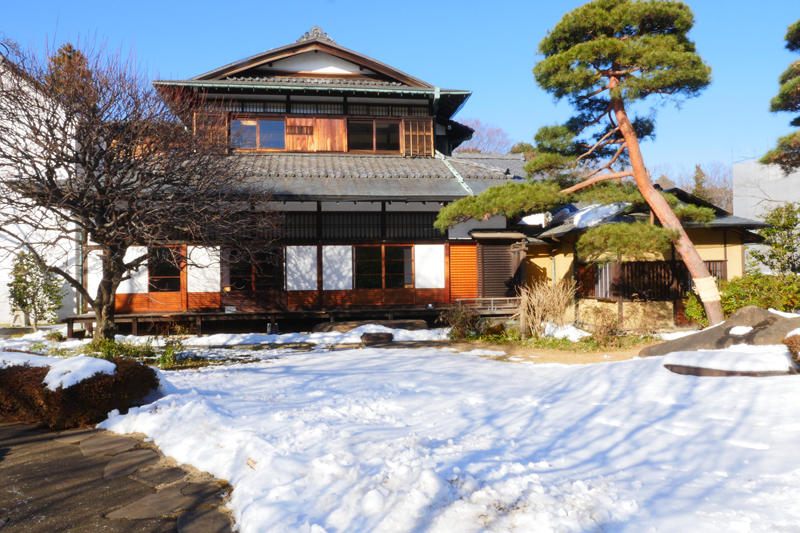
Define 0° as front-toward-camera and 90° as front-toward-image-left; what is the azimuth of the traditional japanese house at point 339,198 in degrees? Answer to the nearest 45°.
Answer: approximately 0°

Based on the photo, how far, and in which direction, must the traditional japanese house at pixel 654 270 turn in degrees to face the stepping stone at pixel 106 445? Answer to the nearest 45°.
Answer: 0° — it already faces it

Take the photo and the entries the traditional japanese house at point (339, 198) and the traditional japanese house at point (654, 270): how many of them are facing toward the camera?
2

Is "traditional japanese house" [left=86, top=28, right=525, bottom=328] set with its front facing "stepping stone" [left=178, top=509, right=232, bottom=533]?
yes

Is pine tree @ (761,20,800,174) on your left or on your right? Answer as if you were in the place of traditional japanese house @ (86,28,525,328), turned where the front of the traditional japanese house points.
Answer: on your left

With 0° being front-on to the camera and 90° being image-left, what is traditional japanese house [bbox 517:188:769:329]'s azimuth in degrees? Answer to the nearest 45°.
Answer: approximately 0°

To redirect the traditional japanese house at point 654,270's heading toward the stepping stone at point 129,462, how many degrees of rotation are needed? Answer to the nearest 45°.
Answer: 0° — it already faces it
